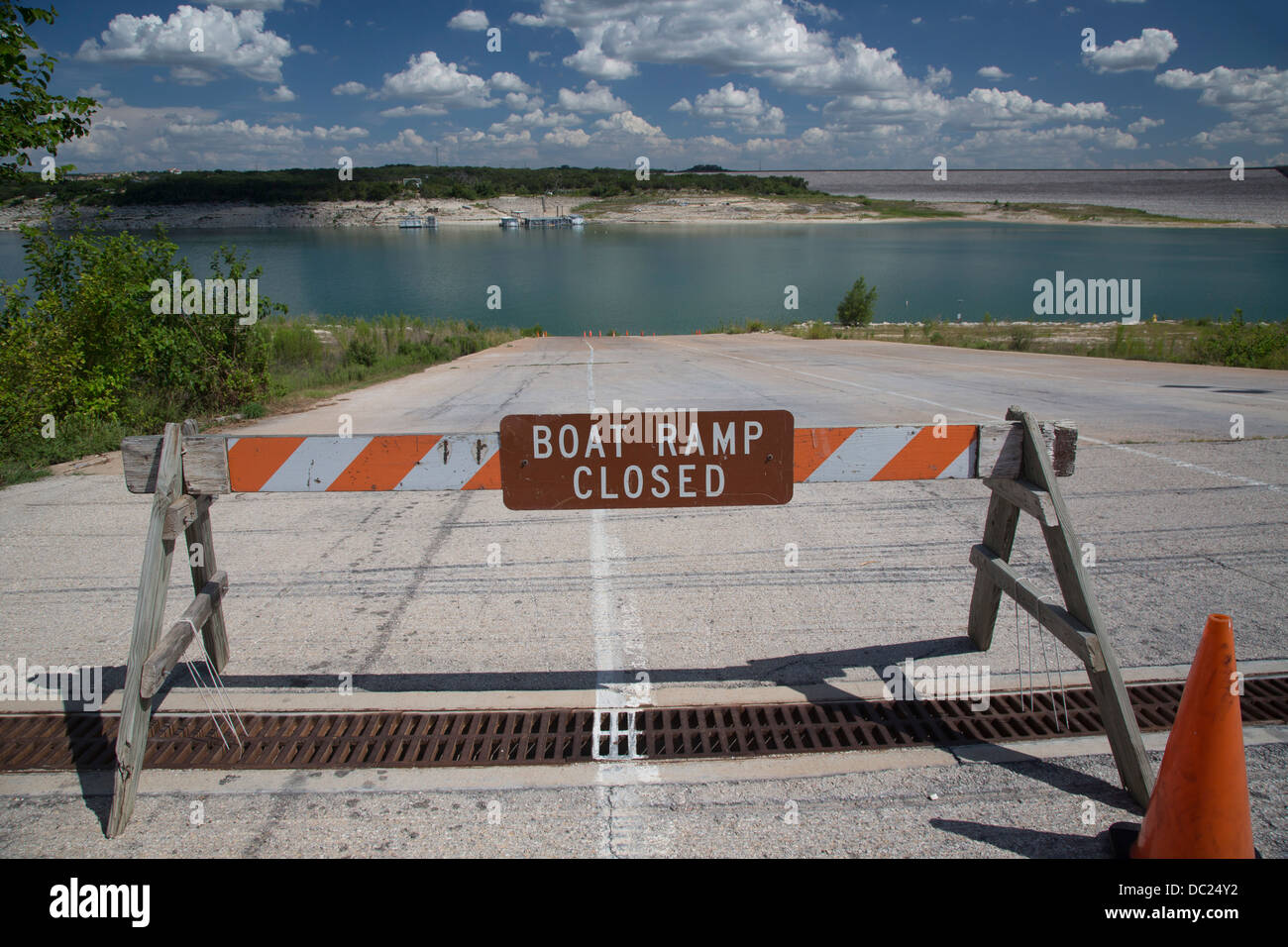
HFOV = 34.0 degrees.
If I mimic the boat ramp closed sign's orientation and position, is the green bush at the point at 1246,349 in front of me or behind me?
behind

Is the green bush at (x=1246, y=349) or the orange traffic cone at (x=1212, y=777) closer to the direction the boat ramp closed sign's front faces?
the orange traffic cone

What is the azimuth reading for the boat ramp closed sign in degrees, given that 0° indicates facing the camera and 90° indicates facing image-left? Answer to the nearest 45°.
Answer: approximately 0°

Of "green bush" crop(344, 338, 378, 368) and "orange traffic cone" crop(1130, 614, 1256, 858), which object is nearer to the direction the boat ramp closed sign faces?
the orange traffic cone

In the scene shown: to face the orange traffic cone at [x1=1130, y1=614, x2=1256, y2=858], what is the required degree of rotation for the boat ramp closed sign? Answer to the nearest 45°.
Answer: approximately 45° to its left

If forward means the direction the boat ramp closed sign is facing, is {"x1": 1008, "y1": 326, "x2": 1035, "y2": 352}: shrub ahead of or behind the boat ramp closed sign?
behind

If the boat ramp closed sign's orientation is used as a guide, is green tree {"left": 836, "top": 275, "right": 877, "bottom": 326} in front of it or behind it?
behind

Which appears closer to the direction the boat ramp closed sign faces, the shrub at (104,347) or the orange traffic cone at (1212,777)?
the orange traffic cone
